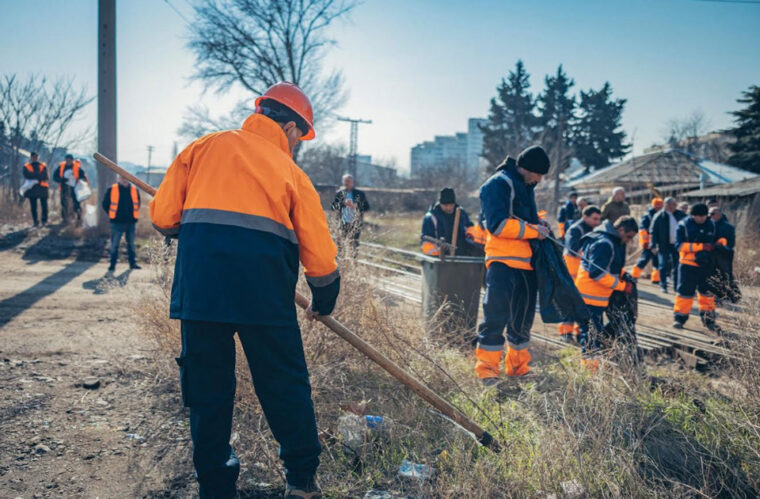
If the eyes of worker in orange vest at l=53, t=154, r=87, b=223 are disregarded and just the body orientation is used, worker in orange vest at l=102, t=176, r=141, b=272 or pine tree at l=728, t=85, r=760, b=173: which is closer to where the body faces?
the worker in orange vest

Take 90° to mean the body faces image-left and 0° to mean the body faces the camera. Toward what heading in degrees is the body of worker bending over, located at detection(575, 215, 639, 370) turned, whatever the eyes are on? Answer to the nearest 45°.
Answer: approximately 270°

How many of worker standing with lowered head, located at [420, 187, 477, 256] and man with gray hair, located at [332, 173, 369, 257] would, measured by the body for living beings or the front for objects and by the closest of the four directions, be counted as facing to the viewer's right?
0

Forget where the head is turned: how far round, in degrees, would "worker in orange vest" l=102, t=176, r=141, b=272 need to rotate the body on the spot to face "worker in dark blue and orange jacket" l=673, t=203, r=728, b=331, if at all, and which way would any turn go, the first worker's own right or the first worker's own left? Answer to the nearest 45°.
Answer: approximately 45° to the first worker's own left

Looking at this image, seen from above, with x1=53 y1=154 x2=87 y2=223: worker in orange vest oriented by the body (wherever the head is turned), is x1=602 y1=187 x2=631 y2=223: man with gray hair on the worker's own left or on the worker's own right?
on the worker's own left

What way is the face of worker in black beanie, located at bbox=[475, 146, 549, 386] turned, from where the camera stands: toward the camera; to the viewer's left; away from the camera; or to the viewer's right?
to the viewer's right

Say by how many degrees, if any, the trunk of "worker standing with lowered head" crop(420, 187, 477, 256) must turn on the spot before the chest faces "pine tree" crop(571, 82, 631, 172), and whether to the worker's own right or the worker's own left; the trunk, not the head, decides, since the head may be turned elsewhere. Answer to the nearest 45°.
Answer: approximately 180°

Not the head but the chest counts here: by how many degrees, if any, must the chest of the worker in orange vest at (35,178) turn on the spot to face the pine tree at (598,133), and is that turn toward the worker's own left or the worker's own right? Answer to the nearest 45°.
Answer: approximately 90° to the worker's own left
